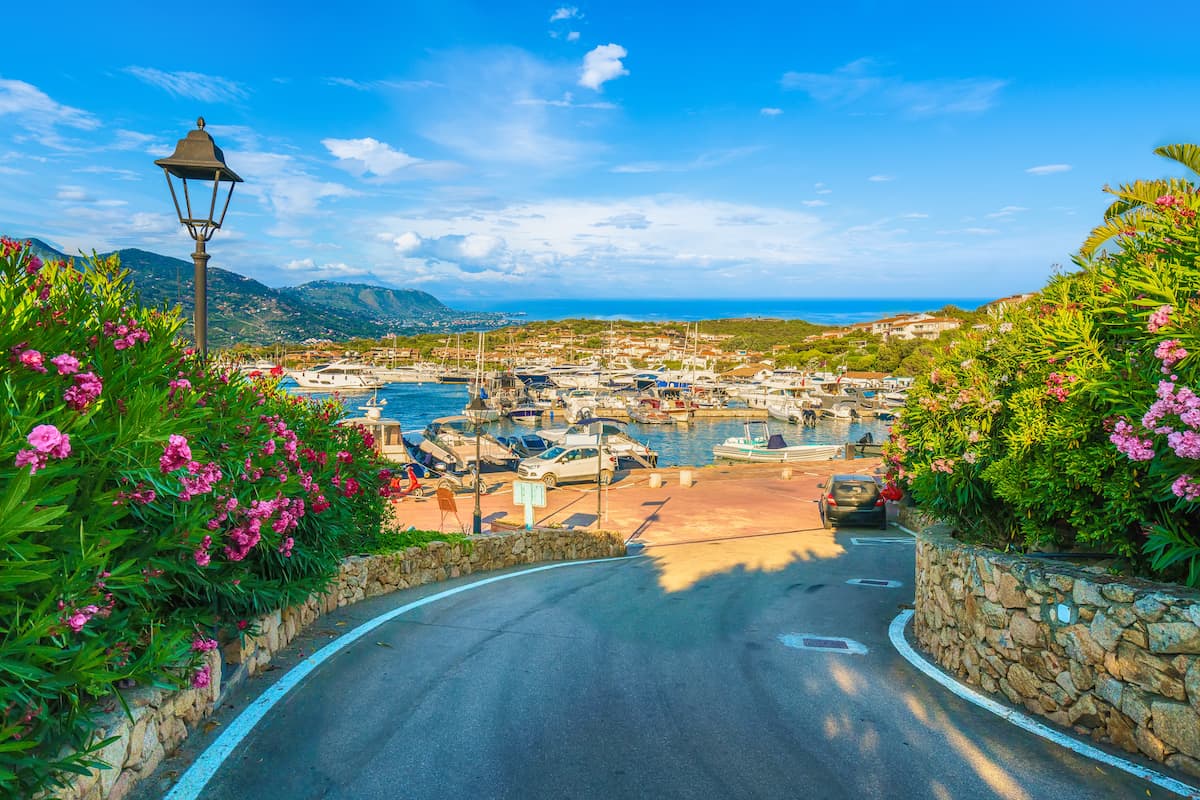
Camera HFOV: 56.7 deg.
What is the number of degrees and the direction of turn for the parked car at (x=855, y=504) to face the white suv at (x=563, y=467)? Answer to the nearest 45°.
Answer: approximately 45° to its left

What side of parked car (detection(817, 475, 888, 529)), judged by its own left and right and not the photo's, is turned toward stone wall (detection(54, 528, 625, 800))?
back

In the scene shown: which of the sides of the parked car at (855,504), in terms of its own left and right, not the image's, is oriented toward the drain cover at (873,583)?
back

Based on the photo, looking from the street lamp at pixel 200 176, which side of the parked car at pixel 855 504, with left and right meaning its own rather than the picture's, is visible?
back

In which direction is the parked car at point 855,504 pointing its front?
away from the camera

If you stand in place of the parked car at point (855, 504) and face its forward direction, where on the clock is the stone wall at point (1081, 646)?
The stone wall is roughly at 6 o'clock from the parked car.
